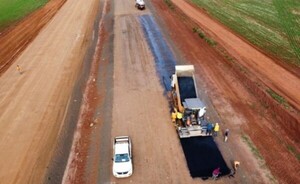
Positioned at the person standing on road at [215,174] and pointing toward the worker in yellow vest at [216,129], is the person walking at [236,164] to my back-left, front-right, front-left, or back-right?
front-right

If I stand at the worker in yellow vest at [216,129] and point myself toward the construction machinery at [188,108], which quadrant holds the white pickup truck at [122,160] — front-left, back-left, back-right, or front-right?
front-left

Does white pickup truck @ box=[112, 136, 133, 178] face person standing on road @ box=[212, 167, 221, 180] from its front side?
no

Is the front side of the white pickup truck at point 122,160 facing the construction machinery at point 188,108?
no

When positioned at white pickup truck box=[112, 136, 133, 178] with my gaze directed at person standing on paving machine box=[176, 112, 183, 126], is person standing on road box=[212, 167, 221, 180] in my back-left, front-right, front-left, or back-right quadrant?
front-right

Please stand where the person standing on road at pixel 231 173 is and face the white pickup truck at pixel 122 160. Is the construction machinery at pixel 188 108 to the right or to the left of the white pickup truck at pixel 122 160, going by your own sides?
right

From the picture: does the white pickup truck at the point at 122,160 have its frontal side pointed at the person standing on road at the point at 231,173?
no
